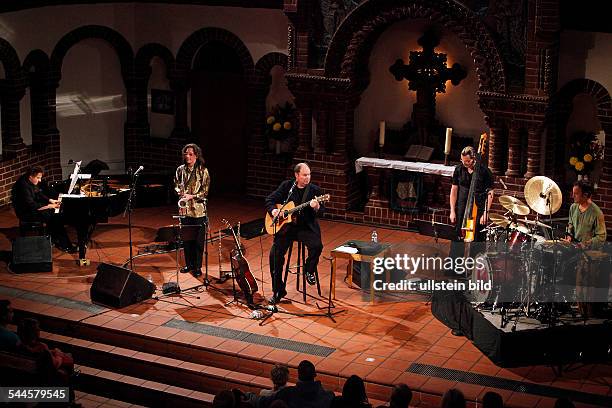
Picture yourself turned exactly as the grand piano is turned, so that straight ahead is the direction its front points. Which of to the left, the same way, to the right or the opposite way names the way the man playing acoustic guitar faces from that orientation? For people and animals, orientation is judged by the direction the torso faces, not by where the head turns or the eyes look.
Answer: to the left

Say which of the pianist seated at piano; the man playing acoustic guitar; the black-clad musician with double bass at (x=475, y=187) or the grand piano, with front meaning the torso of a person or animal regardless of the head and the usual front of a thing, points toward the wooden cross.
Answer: the pianist seated at piano

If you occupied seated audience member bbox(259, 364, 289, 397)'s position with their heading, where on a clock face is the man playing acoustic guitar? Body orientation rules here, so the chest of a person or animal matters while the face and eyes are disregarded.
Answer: The man playing acoustic guitar is roughly at 12 o'clock from the seated audience member.

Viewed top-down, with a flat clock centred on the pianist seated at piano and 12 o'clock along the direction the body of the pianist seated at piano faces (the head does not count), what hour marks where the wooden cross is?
The wooden cross is roughly at 12 o'clock from the pianist seated at piano.

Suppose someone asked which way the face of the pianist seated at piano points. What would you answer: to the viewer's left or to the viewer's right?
to the viewer's right

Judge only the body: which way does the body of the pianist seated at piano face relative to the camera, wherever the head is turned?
to the viewer's right

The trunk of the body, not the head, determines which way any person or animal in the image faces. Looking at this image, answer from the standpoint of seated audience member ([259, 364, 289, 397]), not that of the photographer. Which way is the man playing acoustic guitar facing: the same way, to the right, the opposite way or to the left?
the opposite way

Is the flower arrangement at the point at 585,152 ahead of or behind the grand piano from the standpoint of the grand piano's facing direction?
behind

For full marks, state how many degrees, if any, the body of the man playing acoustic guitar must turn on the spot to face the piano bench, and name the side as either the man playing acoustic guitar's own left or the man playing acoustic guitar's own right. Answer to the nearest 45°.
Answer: approximately 135° to the man playing acoustic guitar's own right

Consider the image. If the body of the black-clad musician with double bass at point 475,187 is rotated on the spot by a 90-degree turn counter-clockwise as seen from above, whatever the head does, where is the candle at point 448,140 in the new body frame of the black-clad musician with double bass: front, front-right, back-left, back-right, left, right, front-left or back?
left

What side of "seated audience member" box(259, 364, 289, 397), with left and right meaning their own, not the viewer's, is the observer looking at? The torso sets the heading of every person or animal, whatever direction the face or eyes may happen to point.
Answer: back

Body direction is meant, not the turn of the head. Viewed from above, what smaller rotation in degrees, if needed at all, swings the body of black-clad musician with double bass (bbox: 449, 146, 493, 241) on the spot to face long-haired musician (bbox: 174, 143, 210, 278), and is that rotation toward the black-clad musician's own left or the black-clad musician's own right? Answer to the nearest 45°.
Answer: approximately 90° to the black-clad musician's own right
